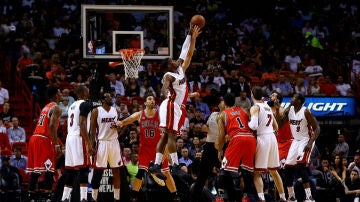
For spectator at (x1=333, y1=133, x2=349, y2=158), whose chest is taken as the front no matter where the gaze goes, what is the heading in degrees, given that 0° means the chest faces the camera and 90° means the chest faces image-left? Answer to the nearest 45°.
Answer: approximately 45°

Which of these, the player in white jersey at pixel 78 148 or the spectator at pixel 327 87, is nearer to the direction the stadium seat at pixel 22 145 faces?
the player in white jersey

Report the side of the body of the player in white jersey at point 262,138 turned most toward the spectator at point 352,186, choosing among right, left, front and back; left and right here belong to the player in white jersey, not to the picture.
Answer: right
